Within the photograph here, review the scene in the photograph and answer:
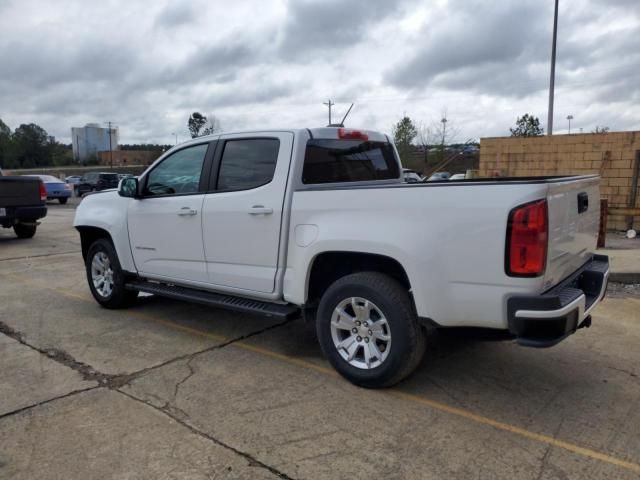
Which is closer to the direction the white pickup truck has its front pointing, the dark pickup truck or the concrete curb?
the dark pickup truck

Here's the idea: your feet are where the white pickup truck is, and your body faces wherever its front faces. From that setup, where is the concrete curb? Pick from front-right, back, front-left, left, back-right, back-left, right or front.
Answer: right

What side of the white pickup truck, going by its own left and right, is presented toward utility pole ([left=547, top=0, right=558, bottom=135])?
right

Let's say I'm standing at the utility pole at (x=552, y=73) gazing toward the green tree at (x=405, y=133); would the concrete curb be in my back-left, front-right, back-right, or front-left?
back-left

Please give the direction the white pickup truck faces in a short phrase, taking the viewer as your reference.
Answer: facing away from the viewer and to the left of the viewer

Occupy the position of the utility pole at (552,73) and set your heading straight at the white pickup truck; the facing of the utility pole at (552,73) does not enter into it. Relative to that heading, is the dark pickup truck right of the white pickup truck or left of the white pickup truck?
right

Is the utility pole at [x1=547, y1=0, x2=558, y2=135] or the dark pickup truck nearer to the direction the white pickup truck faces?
the dark pickup truck

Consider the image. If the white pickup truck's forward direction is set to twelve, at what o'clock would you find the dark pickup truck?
The dark pickup truck is roughly at 12 o'clock from the white pickup truck.
